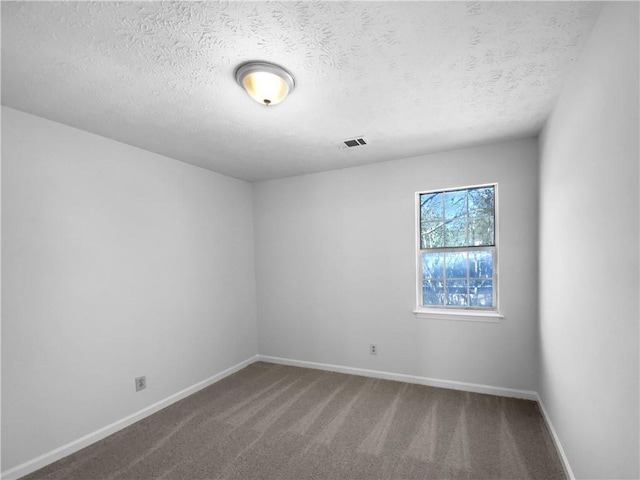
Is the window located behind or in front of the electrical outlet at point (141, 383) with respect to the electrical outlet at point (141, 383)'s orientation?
in front

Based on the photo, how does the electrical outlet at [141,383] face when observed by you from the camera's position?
facing the viewer and to the right of the viewer
